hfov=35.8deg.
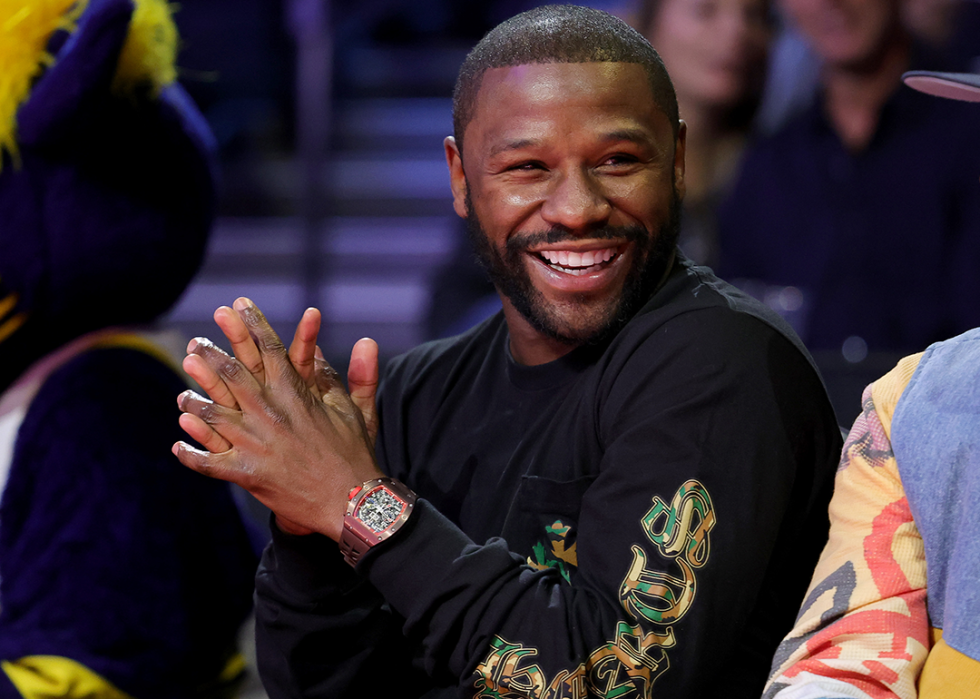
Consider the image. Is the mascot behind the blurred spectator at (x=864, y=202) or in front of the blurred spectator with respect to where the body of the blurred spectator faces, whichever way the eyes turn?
in front

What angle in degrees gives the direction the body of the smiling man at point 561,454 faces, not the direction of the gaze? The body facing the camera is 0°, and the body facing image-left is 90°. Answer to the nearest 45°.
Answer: approximately 45°

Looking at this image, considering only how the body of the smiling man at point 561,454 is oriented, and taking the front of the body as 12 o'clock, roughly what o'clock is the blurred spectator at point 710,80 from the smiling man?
The blurred spectator is roughly at 5 o'clock from the smiling man.

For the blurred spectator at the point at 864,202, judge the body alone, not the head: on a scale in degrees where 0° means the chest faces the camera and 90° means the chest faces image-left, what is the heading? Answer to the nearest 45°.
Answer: approximately 0°

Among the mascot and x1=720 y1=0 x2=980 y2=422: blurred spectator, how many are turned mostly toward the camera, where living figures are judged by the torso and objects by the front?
1
